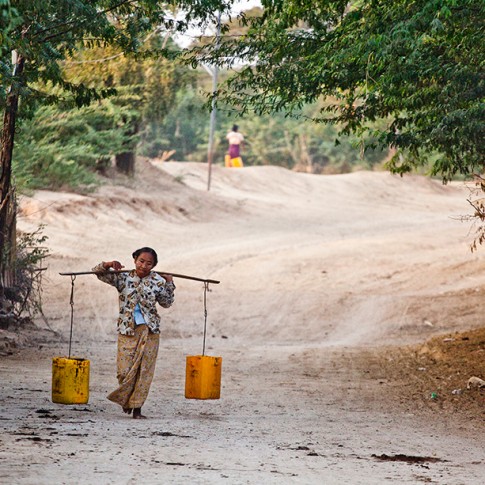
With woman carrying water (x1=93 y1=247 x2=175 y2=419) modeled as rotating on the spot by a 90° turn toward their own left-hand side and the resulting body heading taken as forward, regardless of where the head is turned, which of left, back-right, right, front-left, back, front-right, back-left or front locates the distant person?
left

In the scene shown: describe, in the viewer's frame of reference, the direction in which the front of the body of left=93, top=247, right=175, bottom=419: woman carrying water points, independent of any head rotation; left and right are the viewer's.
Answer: facing the viewer

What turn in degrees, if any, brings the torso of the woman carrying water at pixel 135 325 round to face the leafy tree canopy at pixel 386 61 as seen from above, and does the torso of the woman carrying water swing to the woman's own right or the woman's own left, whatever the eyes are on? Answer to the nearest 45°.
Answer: approximately 135° to the woman's own left

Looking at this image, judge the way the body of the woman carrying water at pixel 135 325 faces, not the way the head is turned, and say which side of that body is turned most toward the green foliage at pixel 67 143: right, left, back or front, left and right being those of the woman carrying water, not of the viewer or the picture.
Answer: back
